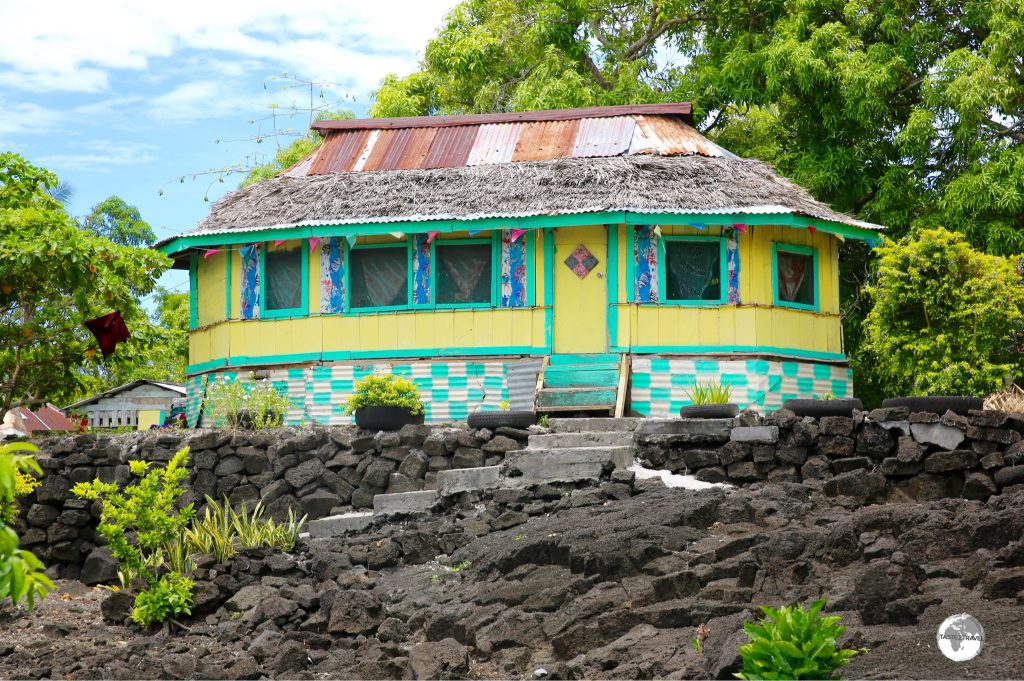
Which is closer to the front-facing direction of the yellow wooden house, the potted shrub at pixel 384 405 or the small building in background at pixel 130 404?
the potted shrub

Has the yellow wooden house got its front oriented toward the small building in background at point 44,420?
no

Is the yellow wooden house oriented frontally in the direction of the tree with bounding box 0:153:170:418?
no

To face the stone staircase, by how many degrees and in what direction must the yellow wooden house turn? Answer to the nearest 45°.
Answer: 0° — it already faces it

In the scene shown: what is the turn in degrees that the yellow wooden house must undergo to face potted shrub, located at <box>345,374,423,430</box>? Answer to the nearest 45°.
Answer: approximately 45° to its right

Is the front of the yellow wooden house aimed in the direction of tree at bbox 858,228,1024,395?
no

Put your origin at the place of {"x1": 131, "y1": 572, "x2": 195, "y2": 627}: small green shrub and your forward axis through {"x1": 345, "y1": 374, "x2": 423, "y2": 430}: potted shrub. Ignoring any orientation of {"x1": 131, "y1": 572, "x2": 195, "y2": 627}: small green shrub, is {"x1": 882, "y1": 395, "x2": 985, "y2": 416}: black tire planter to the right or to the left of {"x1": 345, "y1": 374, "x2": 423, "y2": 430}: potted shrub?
right

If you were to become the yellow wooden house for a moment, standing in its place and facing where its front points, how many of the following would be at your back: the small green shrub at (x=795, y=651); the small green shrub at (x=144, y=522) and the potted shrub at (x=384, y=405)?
0

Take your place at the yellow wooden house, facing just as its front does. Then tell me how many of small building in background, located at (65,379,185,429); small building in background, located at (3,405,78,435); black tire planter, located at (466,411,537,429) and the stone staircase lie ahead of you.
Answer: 2

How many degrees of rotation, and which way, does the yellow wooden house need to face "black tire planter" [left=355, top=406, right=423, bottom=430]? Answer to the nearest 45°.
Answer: approximately 45° to its right

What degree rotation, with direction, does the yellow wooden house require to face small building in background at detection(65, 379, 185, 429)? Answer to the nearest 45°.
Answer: approximately 135° to its right

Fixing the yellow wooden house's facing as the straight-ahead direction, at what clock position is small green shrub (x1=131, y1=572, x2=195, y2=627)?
The small green shrub is roughly at 1 o'clock from the yellow wooden house.

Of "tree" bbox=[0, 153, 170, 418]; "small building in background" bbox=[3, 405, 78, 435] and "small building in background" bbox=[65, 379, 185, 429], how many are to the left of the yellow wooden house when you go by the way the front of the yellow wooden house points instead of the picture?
0

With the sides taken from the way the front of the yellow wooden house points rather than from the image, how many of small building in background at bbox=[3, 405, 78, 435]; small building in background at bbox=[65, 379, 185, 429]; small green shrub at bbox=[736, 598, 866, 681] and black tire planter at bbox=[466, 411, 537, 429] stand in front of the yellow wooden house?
2

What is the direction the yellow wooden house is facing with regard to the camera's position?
facing the viewer

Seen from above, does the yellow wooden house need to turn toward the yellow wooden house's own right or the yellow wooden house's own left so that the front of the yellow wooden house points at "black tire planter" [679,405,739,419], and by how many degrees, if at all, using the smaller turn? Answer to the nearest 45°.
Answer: approximately 45° to the yellow wooden house's own left

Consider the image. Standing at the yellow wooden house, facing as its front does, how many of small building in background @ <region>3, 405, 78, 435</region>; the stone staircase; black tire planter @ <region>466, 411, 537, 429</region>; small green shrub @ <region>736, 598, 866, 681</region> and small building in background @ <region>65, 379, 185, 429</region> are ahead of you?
3

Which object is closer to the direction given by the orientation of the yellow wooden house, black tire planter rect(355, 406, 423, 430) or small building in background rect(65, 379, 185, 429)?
the black tire planter

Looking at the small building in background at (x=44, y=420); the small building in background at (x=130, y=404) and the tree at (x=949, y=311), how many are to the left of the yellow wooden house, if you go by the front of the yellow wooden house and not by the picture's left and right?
1
